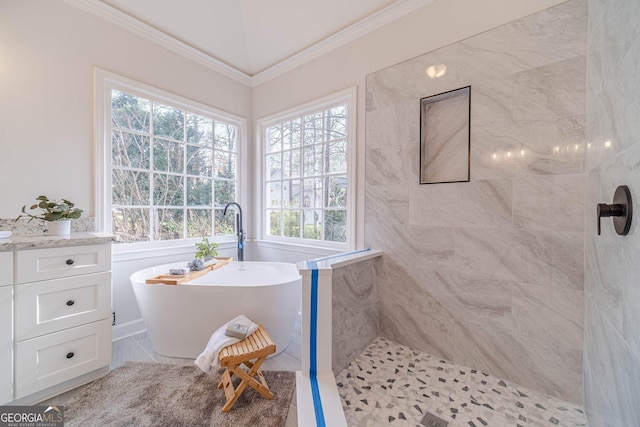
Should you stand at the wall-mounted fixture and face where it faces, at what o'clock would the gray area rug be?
The gray area rug is roughly at 11 o'clock from the wall-mounted fixture.

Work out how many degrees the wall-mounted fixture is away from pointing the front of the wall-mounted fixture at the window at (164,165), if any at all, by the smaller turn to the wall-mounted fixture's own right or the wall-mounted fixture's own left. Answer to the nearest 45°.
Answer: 0° — it already faces it

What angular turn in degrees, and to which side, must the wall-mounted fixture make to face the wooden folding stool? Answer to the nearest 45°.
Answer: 0° — it already faces it

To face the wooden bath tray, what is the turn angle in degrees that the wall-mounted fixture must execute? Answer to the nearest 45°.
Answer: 0° — it already faces it

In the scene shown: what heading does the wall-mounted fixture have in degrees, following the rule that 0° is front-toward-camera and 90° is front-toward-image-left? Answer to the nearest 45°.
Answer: approximately 90°
